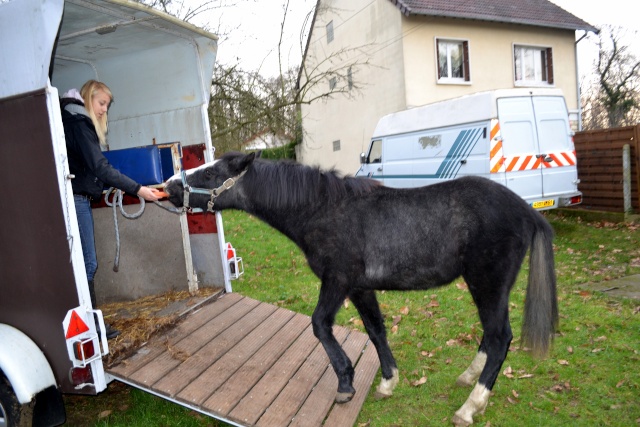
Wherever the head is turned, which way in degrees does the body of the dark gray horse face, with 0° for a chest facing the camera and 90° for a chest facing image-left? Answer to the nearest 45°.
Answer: approximately 90°

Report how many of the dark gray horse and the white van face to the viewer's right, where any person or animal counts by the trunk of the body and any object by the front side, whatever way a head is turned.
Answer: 0

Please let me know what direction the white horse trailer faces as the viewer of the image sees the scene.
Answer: facing away from the viewer and to the left of the viewer

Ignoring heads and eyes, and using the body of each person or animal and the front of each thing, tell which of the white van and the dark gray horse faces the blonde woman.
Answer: the dark gray horse

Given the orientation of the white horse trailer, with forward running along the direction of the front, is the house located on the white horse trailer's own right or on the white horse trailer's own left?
on the white horse trailer's own right

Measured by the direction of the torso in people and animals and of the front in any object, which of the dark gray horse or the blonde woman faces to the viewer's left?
the dark gray horse

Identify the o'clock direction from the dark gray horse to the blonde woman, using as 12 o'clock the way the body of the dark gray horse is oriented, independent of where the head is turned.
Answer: The blonde woman is roughly at 12 o'clock from the dark gray horse.

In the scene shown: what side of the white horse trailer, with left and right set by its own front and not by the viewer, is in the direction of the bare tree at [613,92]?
right

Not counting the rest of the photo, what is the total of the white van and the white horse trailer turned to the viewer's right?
0

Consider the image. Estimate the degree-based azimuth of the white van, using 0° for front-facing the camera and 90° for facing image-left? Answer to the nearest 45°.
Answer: approximately 135°

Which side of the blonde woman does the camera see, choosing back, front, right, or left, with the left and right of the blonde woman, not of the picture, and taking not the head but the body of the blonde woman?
right

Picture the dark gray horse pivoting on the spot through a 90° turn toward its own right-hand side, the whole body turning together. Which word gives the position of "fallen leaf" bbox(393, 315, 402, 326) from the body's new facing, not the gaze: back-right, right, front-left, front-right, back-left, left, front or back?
front

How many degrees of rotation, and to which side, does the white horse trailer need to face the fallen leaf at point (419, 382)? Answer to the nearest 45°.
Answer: approximately 135° to its right
